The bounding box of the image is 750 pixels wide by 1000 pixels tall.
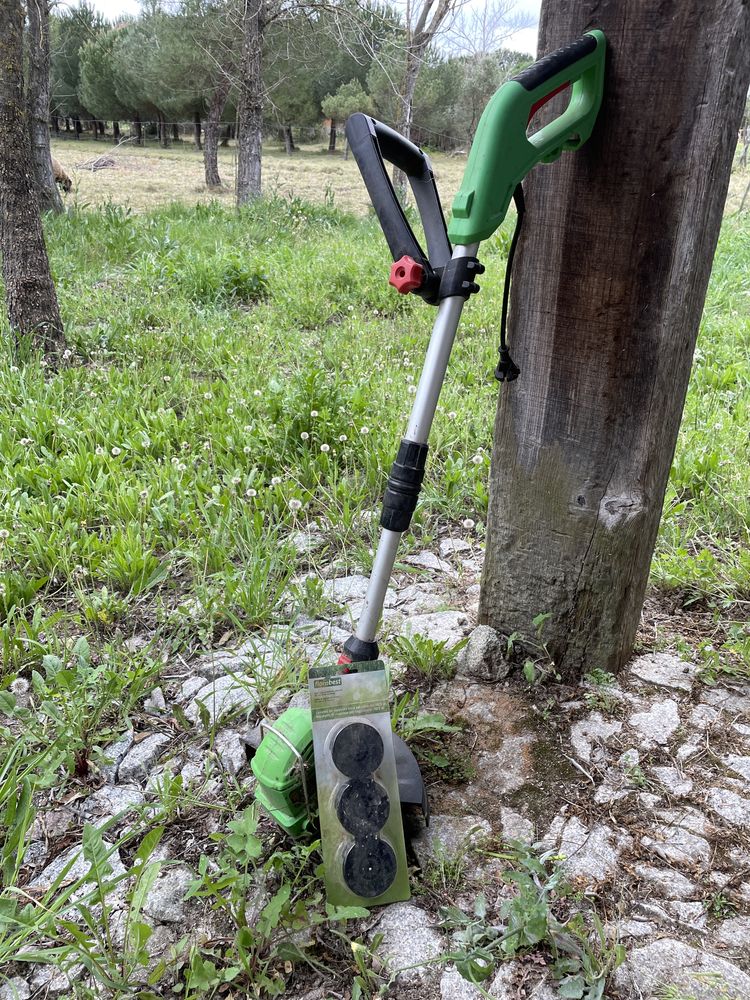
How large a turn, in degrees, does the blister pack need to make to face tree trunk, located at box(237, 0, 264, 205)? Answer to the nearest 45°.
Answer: approximately 180°

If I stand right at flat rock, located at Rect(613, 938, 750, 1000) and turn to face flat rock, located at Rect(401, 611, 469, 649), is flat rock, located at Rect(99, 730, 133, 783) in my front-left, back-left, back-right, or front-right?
front-left

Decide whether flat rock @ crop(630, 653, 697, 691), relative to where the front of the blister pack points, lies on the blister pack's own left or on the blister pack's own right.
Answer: on the blister pack's own left

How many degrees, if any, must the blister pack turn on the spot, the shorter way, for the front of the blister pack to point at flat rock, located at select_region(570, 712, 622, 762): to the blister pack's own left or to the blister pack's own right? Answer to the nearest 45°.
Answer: approximately 135° to the blister pack's own left

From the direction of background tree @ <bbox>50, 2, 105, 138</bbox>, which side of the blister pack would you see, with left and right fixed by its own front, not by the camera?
back

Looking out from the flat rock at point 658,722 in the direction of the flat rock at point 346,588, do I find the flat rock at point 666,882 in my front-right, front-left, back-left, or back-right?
back-left

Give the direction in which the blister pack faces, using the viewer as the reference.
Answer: facing the viewer

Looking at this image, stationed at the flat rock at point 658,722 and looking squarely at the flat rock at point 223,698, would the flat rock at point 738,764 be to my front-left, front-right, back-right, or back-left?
back-left

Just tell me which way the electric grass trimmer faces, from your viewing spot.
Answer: facing to the left of the viewer

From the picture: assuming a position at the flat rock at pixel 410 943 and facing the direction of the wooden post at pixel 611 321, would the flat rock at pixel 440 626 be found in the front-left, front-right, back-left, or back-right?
front-left
